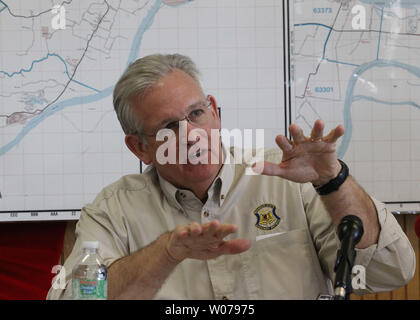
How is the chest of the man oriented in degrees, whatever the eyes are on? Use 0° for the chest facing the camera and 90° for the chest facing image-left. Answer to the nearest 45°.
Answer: approximately 0°

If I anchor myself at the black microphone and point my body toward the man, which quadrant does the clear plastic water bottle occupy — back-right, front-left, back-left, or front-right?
front-left

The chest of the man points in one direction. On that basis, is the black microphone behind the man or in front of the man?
in front

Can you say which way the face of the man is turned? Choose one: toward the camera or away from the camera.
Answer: toward the camera

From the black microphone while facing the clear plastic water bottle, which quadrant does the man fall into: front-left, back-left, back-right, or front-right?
front-right
